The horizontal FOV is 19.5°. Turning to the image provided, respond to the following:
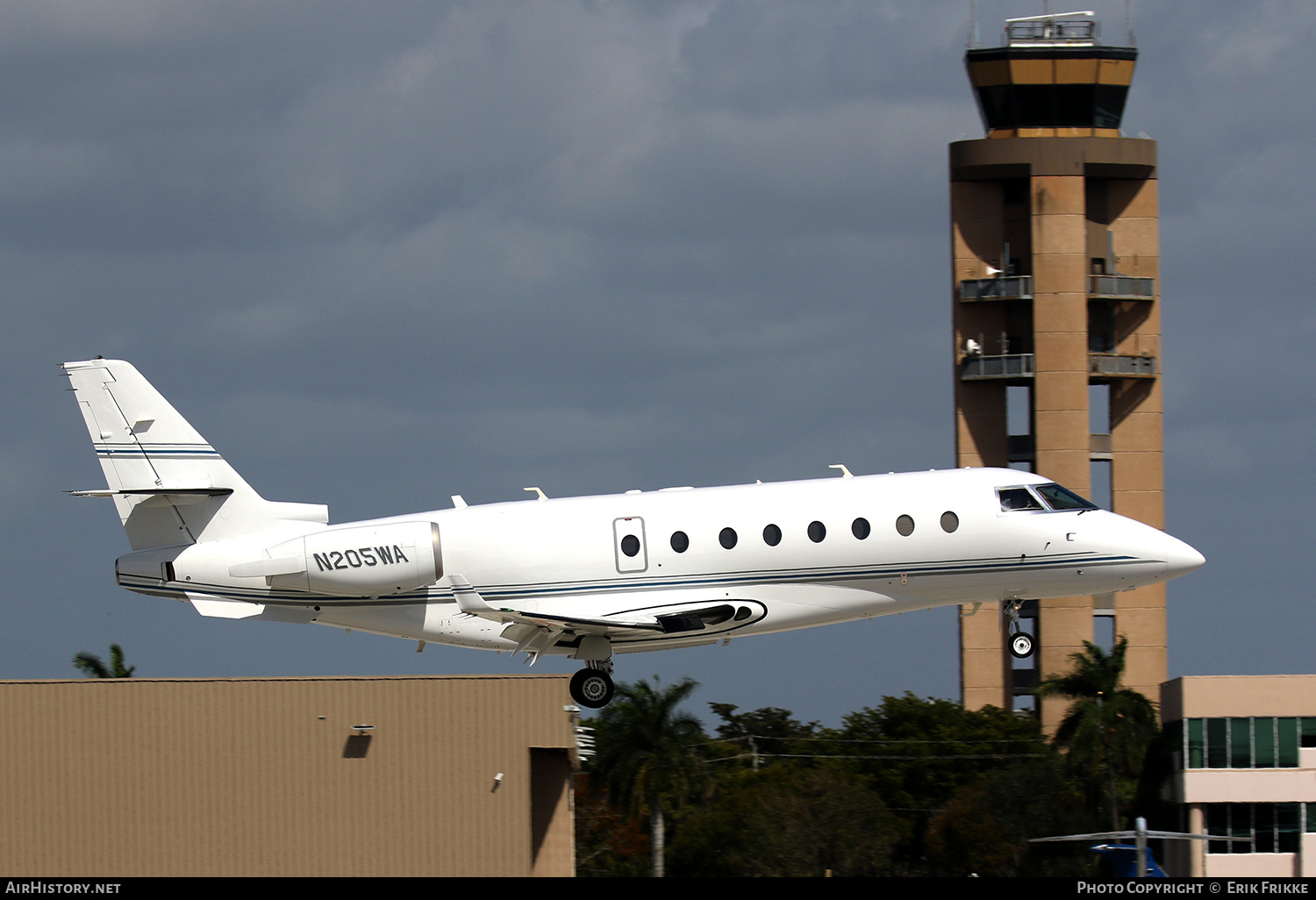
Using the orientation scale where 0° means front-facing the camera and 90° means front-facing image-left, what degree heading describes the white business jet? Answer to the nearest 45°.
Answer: approximately 270°
